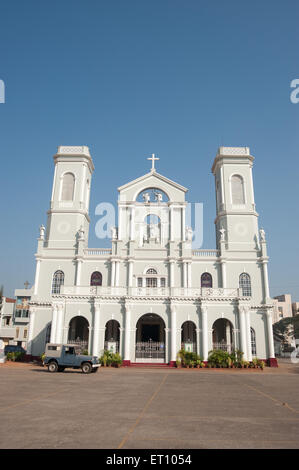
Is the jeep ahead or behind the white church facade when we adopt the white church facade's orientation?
ahead

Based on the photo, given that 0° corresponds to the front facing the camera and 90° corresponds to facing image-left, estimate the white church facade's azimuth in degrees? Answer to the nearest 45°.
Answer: approximately 0°
